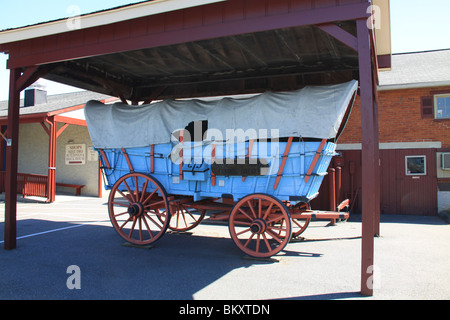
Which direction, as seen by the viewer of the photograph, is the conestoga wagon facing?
facing the viewer and to the right of the viewer

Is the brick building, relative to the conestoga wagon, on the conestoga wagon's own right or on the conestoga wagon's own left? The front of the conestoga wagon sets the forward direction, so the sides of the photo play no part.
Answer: on the conestoga wagon's own left
